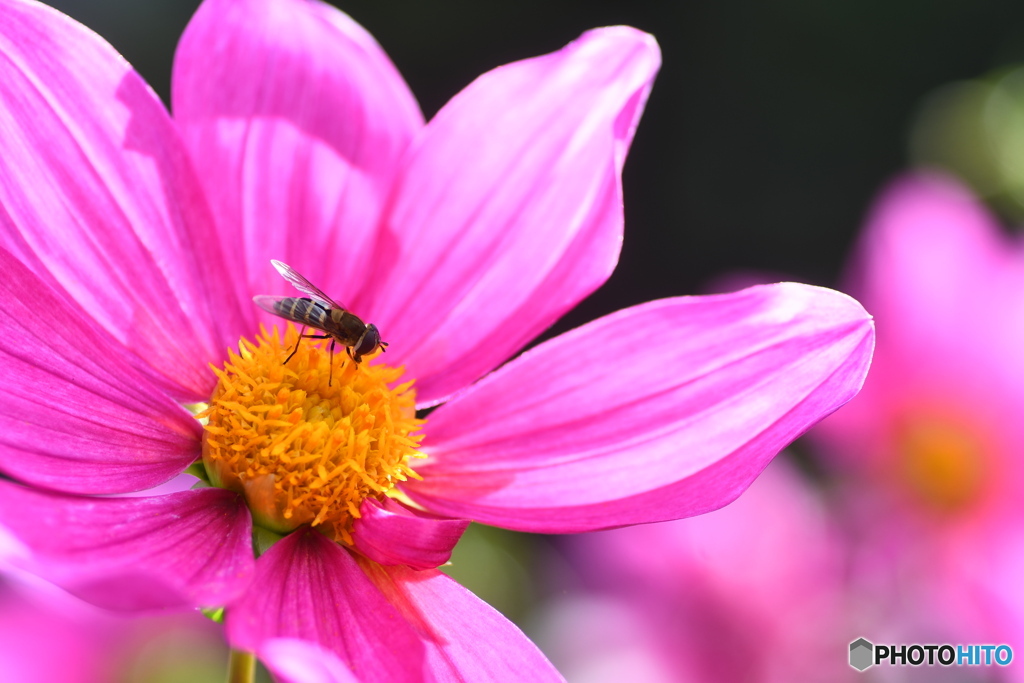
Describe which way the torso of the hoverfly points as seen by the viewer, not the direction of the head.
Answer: to the viewer's right

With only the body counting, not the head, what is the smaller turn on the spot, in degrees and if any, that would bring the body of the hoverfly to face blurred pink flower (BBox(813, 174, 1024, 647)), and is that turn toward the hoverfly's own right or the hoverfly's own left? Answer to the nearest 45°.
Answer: approximately 45° to the hoverfly's own left
